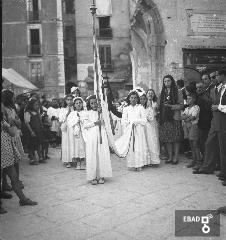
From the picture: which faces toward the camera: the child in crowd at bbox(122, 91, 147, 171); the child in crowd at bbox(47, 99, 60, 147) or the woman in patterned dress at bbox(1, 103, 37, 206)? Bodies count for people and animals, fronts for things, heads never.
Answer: the child in crowd at bbox(122, 91, 147, 171)

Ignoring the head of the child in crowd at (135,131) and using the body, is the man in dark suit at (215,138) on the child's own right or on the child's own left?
on the child's own left

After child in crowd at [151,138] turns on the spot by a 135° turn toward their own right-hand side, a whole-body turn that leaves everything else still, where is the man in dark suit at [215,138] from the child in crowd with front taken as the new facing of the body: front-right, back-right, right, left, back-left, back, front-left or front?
back

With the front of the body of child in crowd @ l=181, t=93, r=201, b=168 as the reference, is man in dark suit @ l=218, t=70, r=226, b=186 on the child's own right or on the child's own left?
on the child's own left

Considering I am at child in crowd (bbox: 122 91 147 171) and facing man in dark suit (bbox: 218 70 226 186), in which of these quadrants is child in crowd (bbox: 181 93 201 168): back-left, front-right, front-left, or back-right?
front-left

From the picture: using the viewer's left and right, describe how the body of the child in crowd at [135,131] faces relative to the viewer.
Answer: facing the viewer

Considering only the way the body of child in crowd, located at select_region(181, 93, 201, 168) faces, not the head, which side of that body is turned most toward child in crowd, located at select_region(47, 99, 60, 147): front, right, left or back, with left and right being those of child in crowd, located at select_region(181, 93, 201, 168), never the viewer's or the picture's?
right

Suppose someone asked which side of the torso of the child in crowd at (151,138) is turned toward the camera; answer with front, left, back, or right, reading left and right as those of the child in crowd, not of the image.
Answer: front

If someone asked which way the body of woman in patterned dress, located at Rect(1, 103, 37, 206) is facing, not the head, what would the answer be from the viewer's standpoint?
to the viewer's right
